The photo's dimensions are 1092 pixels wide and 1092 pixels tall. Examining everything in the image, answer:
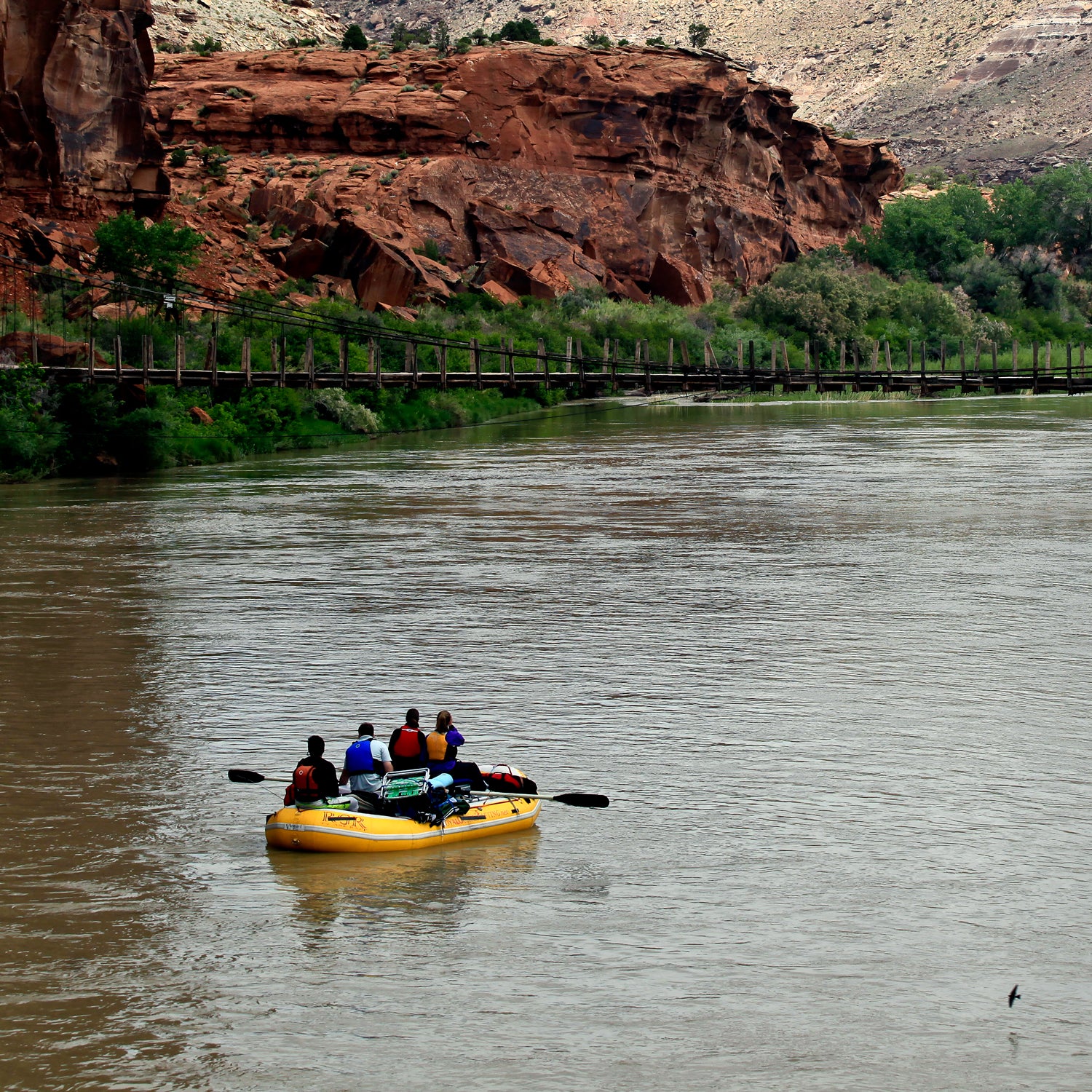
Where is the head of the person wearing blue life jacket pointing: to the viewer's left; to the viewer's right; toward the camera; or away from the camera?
away from the camera

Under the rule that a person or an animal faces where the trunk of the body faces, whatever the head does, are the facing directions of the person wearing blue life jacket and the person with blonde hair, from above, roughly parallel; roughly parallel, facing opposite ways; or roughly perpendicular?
roughly parallel

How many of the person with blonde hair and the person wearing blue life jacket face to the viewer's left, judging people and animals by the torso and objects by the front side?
0

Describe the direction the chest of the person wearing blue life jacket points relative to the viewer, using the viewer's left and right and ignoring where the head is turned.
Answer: facing away from the viewer and to the right of the viewer

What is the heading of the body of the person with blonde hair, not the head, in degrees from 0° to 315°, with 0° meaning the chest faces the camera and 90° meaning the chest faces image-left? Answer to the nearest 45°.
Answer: approximately 225°

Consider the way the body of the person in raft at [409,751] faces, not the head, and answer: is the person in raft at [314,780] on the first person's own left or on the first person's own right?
on the first person's own left

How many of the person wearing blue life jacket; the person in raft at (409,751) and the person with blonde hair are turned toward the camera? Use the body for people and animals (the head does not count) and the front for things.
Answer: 0

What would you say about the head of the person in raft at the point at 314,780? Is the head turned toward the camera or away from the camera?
away from the camera

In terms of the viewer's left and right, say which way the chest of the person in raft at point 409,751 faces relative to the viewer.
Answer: facing away from the viewer
